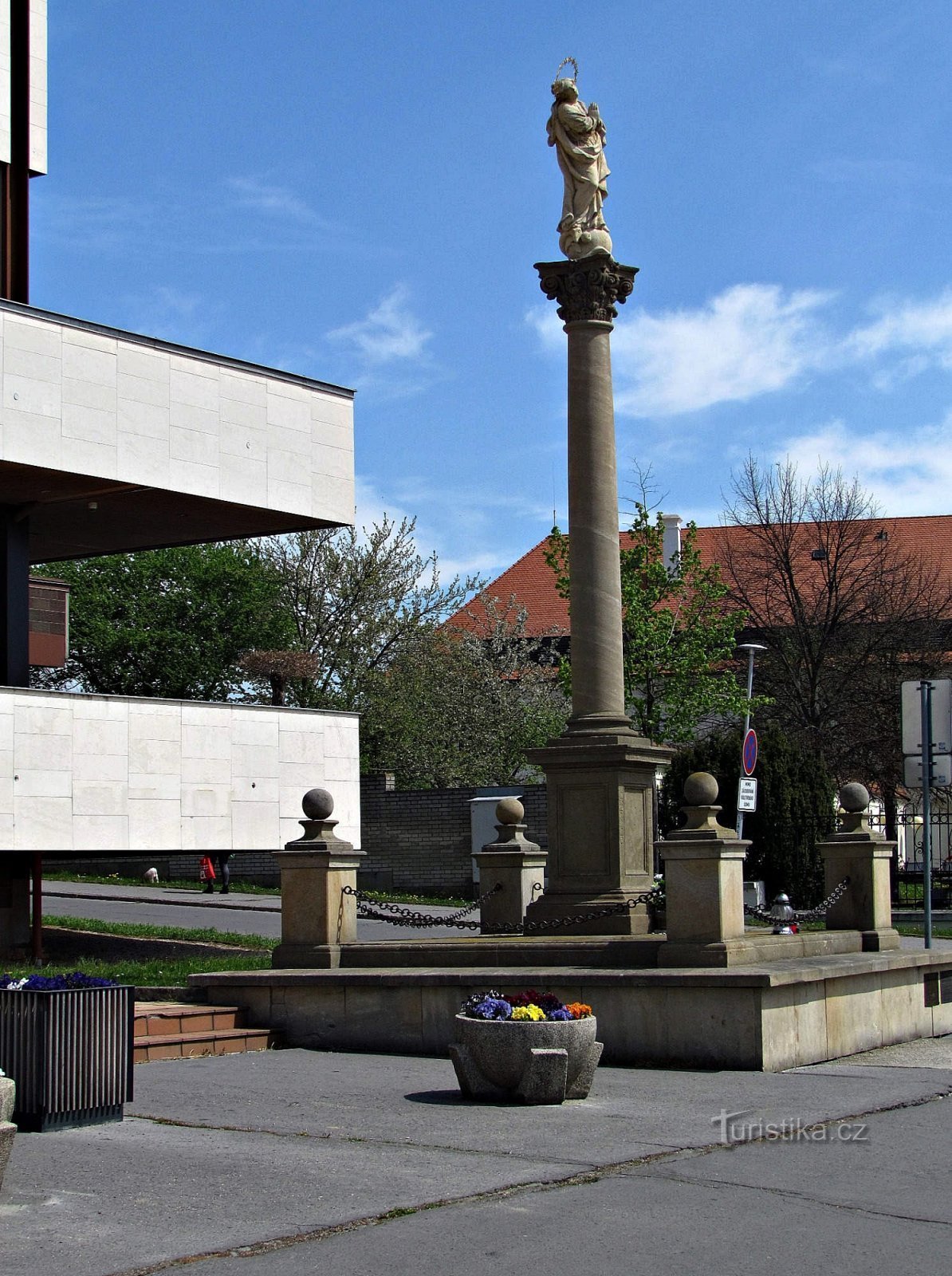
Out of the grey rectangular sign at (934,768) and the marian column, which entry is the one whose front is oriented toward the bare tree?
the grey rectangular sign

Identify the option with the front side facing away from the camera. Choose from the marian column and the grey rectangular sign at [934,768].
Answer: the grey rectangular sign

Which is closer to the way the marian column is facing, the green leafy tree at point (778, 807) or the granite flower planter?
the granite flower planter

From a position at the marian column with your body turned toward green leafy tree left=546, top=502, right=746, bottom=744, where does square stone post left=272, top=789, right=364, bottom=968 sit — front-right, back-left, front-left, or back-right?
back-left

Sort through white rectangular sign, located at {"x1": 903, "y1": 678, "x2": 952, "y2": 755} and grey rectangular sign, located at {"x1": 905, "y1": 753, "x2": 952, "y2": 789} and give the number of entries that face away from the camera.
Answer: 2

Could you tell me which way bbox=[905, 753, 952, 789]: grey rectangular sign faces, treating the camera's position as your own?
facing away from the viewer

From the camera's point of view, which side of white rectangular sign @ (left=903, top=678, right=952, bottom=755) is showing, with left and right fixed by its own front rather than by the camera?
back
